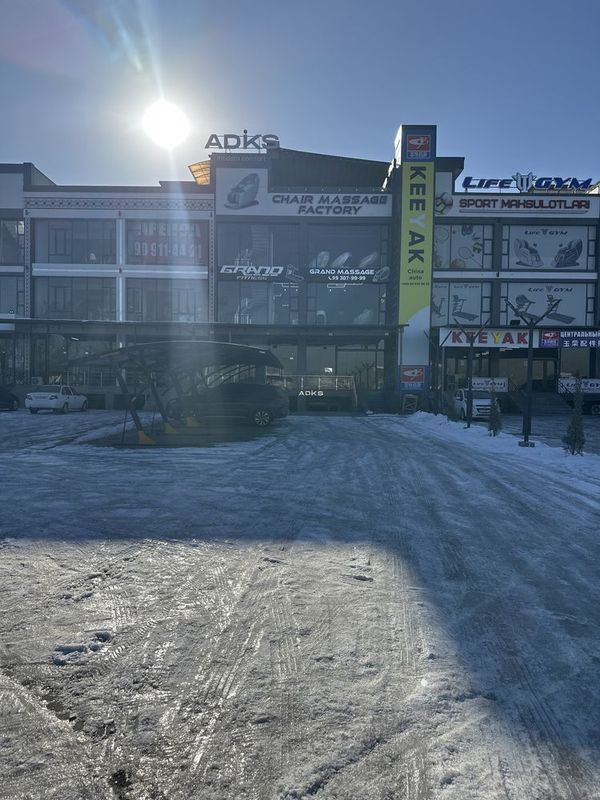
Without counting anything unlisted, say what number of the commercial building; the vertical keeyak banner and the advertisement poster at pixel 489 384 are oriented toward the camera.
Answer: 3

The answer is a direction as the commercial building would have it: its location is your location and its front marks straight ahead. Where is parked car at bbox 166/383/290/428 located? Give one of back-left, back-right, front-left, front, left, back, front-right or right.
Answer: front

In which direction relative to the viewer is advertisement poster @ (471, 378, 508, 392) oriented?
toward the camera

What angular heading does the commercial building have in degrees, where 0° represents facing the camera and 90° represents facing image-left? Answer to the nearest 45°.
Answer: approximately 0°

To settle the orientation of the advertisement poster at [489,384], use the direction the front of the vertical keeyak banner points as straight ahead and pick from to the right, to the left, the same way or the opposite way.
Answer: the same way

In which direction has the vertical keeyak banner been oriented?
toward the camera

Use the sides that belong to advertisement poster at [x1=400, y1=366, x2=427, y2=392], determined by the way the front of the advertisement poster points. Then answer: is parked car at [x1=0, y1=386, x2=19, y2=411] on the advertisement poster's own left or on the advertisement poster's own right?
on the advertisement poster's own right

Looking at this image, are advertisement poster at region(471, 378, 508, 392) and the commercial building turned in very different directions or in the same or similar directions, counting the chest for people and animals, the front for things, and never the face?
same or similar directions

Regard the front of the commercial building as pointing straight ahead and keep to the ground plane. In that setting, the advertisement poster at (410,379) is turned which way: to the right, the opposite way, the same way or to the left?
the same way

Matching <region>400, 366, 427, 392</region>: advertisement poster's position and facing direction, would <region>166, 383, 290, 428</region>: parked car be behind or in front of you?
in front

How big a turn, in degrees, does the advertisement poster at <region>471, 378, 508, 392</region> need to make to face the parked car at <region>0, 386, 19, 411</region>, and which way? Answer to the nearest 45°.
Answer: approximately 45° to its right

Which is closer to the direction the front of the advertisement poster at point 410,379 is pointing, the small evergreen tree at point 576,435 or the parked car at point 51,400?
the small evergreen tree
